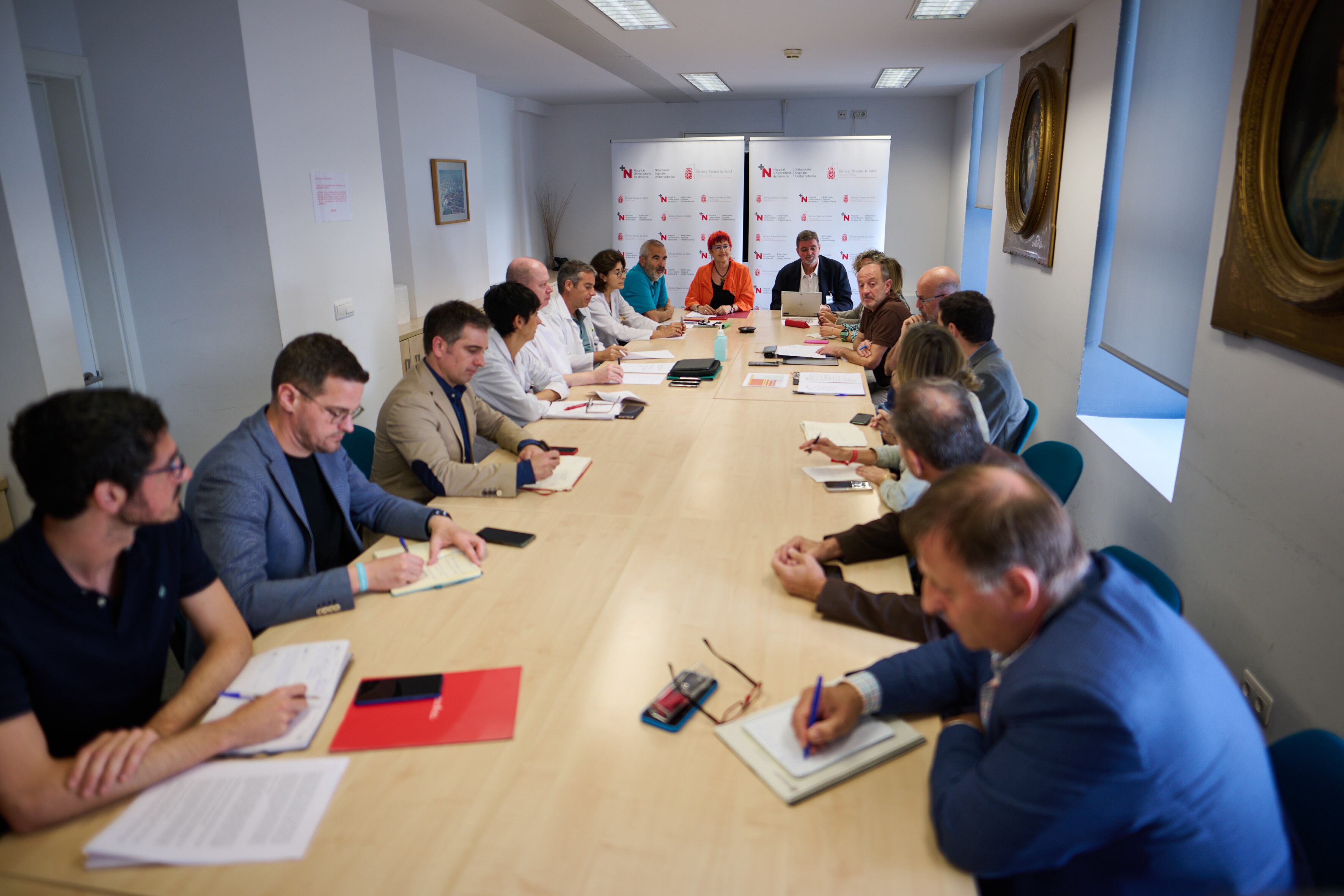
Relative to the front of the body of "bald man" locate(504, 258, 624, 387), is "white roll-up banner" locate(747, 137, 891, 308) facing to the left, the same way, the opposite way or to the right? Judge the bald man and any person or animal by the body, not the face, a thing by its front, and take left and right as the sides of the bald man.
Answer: to the right

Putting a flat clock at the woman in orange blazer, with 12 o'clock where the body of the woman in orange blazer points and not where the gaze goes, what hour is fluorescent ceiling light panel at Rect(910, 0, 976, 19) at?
The fluorescent ceiling light panel is roughly at 11 o'clock from the woman in orange blazer.

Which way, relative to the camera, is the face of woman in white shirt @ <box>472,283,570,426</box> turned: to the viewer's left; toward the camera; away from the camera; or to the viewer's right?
to the viewer's right

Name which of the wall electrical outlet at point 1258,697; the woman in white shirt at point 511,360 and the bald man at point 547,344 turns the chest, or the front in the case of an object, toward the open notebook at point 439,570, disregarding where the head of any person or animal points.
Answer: the wall electrical outlet

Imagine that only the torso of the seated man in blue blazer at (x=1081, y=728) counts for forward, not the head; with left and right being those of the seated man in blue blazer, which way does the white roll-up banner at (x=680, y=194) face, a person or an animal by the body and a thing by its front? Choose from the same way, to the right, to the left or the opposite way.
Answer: to the left

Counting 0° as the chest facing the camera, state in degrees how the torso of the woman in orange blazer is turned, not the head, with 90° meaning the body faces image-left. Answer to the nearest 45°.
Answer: approximately 0°

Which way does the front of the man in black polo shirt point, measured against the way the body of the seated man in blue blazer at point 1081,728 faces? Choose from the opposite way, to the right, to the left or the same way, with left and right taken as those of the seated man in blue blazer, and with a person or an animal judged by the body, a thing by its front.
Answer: the opposite way

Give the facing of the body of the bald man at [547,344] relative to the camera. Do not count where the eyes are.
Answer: to the viewer's right

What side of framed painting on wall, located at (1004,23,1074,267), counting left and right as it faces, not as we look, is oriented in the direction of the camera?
left

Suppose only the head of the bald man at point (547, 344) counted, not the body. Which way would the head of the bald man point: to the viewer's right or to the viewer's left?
to the viewer's right

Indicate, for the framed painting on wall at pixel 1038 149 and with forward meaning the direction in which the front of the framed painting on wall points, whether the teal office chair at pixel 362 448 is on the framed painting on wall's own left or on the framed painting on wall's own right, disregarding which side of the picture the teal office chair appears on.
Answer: on the framed painting on wall's own left

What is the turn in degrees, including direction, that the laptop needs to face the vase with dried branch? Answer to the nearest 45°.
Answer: approximately 45° to its left

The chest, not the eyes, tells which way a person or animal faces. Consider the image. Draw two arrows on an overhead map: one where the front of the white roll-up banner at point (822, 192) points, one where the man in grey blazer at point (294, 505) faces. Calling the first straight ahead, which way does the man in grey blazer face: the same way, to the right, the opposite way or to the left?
to the left
